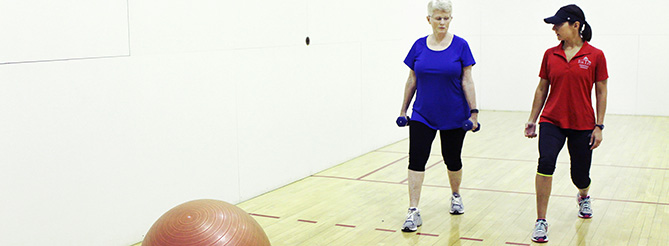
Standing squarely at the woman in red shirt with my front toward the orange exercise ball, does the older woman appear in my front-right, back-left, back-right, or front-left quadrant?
front-right

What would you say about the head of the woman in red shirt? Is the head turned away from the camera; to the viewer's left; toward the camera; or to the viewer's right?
to the viewer's left

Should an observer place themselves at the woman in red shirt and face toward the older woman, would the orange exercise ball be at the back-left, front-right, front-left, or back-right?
front-left

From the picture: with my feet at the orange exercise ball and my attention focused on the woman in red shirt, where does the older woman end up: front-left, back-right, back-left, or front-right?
front-left

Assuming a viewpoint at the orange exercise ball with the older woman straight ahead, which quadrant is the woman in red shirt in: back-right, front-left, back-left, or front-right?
front-right

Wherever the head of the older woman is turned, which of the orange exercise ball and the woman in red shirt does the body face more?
the orange exercise ball

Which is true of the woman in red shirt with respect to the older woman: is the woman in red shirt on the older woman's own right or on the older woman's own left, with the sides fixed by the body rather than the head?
on the older woman's own left

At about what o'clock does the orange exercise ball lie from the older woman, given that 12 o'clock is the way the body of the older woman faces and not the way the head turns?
The orange exercise ball is roughly at 1 o'clock from the older woman.

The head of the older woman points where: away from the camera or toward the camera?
toward the camera

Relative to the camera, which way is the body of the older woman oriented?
toward the camera
